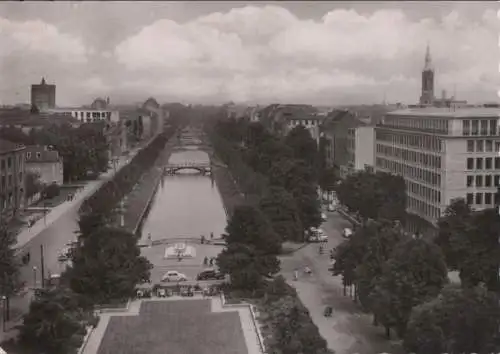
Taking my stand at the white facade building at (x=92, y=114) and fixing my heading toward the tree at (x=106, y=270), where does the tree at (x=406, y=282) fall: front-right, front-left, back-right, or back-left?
front-left
